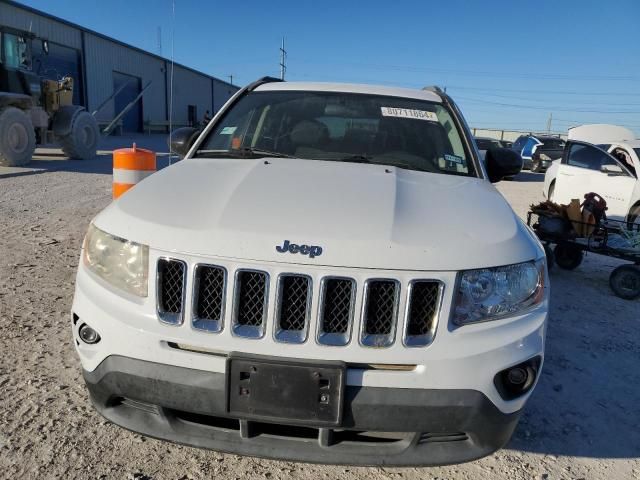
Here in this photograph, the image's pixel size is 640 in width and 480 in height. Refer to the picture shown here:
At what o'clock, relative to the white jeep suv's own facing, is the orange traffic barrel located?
The orange traffic barrel is roughly at 5 o'clock from the white jeep suv.

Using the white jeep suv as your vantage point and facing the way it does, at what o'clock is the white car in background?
The white car in background is roughly at 7 o'clock from the white jeep suv.

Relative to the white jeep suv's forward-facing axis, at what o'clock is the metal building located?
The metal building is roughly at 5 o'clock from the white jeep suv.

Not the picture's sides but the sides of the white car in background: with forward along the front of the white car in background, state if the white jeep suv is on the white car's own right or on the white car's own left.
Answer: on the white car's own right

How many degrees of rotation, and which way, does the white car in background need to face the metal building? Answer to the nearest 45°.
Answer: approximately 180°

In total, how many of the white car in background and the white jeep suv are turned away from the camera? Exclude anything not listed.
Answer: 0

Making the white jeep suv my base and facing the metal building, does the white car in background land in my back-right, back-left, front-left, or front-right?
front-right

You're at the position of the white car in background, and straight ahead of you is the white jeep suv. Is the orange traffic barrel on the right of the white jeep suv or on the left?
right

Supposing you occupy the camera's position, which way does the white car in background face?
facing the viewer and to the right of the viewer

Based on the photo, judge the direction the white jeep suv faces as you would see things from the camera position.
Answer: facing the viewer
